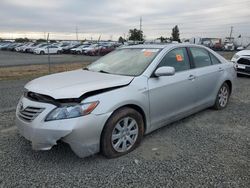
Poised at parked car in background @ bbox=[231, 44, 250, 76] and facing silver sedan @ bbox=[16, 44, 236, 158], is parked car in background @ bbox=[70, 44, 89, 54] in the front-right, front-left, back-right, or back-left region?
back-right

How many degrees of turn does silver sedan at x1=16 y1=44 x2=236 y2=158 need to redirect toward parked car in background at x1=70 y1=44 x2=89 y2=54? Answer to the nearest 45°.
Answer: approximately 135° to its right

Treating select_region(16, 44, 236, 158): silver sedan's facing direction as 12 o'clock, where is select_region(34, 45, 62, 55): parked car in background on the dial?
The parked car in background is roughly at 4 o'clock from the silver sedan.

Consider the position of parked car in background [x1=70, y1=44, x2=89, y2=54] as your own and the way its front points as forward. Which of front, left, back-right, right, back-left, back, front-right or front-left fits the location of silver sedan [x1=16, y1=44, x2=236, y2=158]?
front-left

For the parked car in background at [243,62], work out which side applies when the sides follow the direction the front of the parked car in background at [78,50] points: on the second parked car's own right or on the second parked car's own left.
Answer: on the second parked car's own left

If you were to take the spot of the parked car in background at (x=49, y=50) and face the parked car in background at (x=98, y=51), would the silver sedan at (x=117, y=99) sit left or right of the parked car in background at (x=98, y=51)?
right

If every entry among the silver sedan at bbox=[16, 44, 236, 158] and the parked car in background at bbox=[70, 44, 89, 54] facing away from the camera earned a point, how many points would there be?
0

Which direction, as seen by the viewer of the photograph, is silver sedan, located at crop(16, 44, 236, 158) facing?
facing the viewer and to the left of the viewer

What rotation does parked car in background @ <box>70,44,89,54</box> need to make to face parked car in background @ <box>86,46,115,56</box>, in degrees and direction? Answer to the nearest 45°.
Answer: approximately 90° to its left

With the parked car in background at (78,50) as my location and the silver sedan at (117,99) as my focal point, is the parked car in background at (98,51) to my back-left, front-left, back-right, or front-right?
front-left
